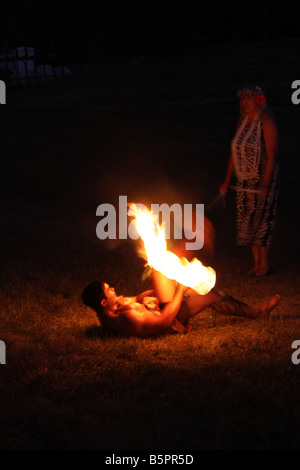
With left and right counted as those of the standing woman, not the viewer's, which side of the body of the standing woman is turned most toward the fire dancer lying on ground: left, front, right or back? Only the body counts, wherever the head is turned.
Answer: front

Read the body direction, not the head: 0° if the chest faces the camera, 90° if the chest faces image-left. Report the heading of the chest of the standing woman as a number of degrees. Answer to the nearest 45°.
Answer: approximately 45°

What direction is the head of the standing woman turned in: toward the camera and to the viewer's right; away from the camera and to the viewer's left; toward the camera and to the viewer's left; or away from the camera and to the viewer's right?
toward the camera and to the viewer's left

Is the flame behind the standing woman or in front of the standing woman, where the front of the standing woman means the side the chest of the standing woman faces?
in front
